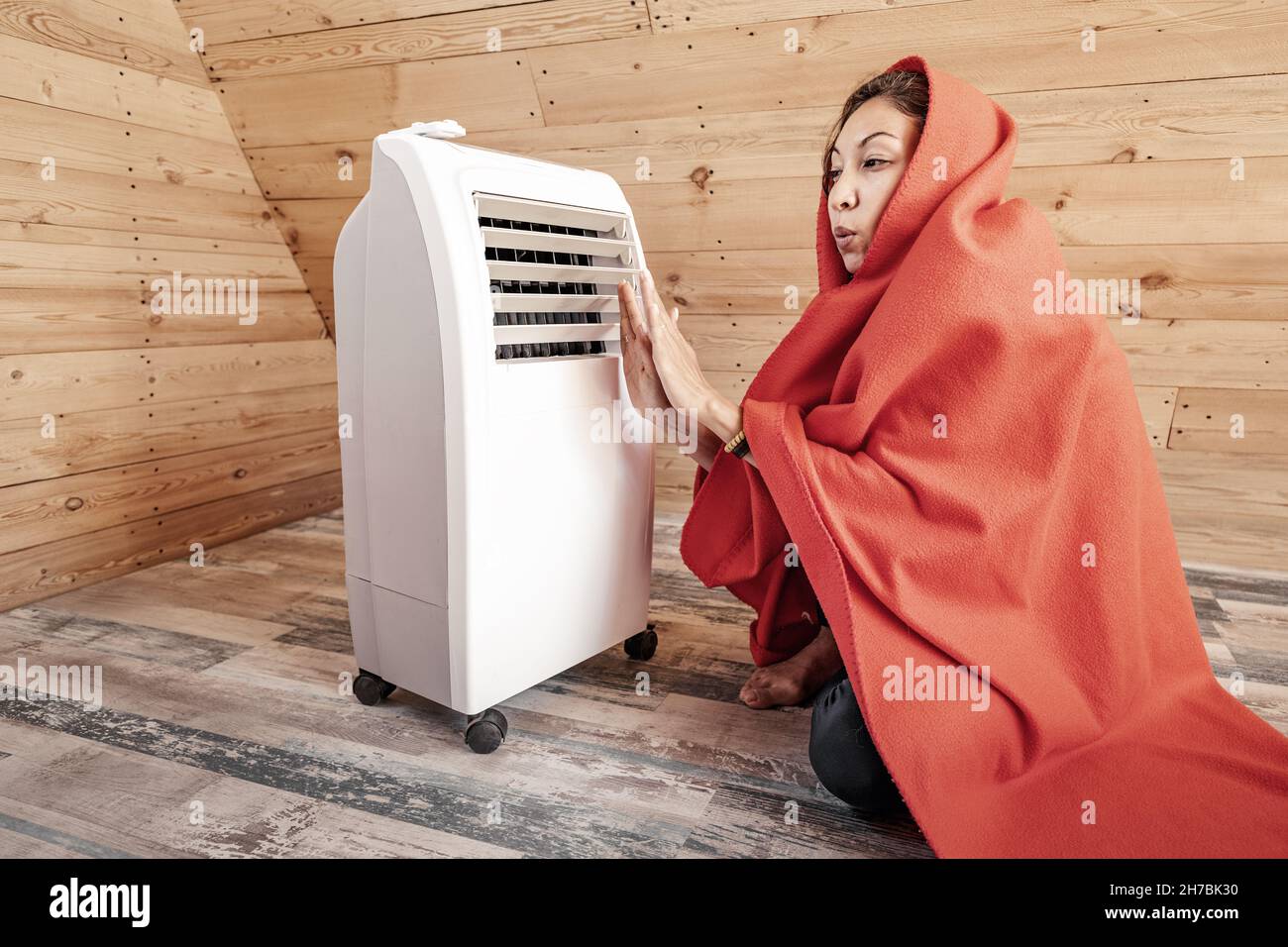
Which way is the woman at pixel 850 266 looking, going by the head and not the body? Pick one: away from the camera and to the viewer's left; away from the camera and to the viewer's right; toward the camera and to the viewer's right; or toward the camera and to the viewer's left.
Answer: toward the camera and to the viewer's left

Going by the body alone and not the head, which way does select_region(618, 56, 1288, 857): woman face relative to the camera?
to the viewer's left

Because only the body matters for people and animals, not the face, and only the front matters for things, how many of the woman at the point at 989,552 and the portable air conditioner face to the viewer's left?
1

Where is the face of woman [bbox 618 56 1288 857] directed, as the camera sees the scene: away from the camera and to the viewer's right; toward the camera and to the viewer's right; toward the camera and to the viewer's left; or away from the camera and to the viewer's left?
toward the camera and to the viewer's left

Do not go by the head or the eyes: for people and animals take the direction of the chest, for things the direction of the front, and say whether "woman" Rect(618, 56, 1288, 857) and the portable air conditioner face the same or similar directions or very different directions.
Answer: very different directions
